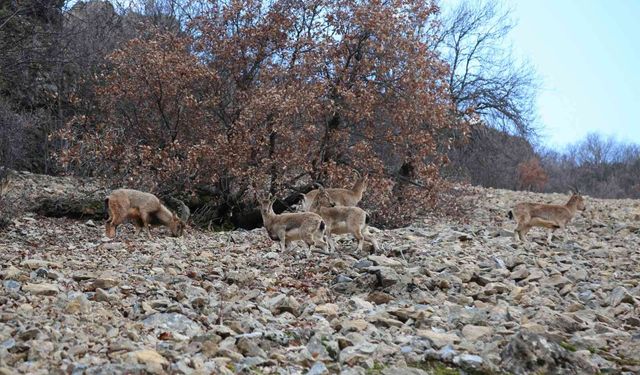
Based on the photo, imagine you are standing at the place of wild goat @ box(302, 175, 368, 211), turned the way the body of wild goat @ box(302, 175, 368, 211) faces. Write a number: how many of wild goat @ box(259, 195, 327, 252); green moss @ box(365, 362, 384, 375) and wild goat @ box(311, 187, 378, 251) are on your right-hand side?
3

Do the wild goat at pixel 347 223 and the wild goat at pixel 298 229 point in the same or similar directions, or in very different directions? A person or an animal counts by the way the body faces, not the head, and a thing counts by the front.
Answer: same or similar directions

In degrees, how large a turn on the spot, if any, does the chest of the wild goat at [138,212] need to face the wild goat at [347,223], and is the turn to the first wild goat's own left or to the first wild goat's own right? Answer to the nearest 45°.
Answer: approximately 45° to the first wild goat's own right

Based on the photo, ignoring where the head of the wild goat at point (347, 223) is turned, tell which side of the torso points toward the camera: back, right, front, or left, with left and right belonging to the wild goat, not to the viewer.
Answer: left

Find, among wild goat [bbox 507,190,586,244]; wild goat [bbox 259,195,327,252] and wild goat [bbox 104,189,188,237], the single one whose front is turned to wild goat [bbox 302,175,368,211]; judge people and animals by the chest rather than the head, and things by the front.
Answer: wild goat [bbox 104,189,188,237]

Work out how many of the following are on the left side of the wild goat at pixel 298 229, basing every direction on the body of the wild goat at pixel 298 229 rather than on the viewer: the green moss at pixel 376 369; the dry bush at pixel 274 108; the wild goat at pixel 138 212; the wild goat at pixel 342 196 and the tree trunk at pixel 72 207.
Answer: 1

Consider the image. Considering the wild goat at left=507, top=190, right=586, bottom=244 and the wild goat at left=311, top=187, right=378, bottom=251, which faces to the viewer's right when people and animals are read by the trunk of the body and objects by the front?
the wild goat at left=507, top=190, right=586, bottom=244

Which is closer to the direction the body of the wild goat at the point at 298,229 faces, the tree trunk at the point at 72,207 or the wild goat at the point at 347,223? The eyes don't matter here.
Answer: the tree trunk

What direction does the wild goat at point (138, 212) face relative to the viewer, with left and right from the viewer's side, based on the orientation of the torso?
facing to the right of the viewer

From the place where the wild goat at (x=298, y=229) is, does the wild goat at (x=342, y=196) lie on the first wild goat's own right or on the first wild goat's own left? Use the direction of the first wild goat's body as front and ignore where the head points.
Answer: on the first wild goat's own right

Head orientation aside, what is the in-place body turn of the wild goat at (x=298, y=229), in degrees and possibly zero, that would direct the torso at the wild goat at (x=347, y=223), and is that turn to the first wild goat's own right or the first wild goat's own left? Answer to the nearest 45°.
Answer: approximately 180°

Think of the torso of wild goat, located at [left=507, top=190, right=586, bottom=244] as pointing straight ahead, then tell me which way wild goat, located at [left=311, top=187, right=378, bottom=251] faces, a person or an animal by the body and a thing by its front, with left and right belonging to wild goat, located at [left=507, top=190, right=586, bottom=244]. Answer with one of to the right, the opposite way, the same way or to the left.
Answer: the opposite way

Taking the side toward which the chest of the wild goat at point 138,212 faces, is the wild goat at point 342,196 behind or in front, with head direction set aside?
in front

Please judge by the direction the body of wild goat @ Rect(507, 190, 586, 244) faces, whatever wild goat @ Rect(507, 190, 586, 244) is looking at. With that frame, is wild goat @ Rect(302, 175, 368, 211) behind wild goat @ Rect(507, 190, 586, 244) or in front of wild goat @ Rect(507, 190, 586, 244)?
behind

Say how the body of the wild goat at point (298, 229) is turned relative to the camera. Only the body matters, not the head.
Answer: to the viewer's left

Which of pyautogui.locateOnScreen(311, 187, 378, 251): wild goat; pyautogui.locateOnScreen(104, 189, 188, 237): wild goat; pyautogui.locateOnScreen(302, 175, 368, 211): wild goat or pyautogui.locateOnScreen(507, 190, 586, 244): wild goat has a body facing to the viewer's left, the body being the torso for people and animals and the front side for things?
pyautogui.locateOnScreen(311, 187, 378, 251): wild goat

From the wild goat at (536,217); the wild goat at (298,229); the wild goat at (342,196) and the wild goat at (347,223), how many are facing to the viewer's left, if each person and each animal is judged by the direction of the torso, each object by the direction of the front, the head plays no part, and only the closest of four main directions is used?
2

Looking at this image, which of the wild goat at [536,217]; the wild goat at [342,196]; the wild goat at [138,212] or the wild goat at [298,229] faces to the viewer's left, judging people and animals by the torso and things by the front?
the wild goat at [298,229]

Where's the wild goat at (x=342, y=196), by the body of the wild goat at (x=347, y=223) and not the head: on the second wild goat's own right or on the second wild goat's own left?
on the second wild goat's own right
